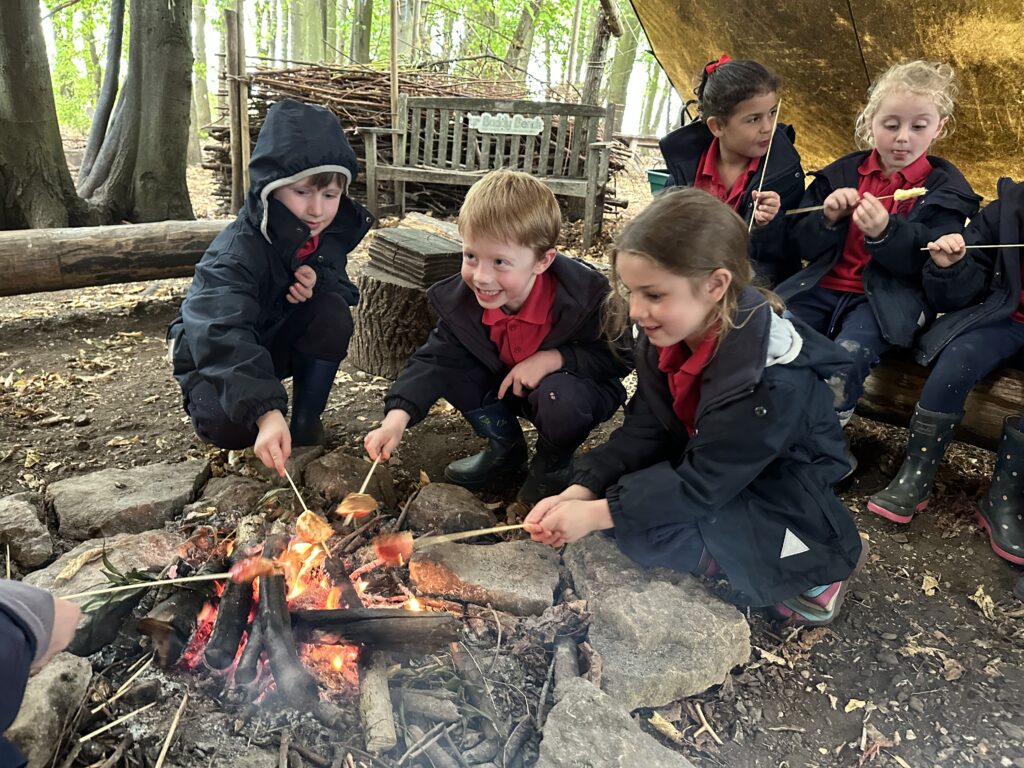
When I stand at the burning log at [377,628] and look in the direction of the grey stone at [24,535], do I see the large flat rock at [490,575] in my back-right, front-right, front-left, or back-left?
back-right

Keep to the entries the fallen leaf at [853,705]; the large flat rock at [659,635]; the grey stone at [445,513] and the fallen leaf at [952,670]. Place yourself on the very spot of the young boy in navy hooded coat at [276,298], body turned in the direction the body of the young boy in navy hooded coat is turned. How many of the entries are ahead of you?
4

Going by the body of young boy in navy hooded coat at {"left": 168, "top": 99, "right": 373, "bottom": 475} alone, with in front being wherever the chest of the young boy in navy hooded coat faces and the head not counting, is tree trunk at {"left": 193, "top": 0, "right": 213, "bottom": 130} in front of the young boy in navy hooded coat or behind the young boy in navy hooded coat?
behind

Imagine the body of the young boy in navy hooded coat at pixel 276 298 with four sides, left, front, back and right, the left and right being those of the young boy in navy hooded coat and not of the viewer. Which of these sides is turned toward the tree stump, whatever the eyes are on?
left

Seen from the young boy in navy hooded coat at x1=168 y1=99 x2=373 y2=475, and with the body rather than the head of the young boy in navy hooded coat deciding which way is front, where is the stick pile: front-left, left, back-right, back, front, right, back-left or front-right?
back-left

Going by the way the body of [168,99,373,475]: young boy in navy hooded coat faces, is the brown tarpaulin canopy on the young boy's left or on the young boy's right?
on the young boy's left

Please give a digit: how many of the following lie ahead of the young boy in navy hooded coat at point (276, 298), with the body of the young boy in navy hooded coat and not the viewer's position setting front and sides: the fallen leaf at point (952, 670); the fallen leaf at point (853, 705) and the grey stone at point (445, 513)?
3

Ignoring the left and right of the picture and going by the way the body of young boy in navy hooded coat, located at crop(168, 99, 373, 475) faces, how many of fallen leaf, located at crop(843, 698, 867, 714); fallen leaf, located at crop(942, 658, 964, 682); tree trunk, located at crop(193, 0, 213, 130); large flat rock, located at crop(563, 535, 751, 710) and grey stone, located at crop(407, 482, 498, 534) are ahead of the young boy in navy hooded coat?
4

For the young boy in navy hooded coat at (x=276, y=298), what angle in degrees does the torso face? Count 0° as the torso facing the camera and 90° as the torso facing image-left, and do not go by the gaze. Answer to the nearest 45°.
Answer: approximately 315°
